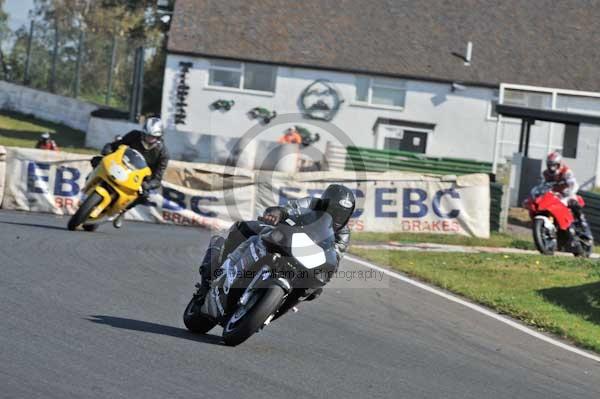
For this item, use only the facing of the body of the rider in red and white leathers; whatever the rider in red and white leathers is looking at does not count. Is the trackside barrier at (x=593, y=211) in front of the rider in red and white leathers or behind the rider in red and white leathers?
behind

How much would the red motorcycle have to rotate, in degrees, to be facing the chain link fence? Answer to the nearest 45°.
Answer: approximately 90° to its right

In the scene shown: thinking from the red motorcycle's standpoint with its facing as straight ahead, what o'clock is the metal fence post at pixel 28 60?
The metal fence post is roughly at 3 o'clock from the red motorcycle.

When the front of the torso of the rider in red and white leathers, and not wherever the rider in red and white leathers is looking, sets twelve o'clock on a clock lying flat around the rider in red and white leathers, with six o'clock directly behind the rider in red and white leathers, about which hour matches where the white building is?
The white building is roughly at 4 o'clock from the rider in red and white leathers.

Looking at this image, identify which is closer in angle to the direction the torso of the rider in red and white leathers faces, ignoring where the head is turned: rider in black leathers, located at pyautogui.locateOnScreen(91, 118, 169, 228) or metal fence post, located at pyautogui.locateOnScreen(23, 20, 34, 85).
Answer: the rider in black leathers

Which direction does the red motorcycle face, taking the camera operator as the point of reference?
facing the viewer and to the left of the viewer

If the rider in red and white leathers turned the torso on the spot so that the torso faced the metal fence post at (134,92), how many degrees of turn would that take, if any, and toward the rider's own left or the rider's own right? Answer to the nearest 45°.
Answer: approximately 90° to the rider's own right

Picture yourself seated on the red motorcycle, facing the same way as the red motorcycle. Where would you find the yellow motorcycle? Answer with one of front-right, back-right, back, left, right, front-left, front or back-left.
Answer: front

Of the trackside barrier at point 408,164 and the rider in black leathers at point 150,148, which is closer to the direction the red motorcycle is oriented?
the rider in black leathers

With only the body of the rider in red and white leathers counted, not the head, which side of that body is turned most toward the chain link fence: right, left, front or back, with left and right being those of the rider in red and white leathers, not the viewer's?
right

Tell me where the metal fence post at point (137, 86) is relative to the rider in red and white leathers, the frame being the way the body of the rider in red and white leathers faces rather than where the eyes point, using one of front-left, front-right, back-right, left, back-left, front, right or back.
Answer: right

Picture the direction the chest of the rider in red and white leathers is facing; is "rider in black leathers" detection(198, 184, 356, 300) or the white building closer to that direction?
the rider in black leathers

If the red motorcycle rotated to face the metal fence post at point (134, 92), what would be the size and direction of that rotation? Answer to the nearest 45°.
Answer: approximately 90° to its right

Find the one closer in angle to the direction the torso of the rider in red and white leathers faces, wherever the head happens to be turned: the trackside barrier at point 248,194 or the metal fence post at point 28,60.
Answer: the trackside barrier

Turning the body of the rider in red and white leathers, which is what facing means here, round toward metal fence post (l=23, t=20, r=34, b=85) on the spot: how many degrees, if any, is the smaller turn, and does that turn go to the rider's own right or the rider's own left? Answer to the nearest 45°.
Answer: approximately 90° to the rider's own right

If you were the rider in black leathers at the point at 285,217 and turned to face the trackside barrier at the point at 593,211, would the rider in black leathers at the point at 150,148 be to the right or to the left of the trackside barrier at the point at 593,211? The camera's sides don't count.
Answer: left
